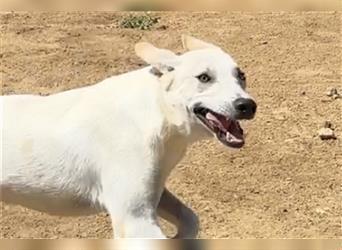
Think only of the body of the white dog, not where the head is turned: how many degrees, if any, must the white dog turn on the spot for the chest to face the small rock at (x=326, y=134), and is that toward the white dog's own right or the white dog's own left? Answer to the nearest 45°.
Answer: approximately 45° to the white dog's own left

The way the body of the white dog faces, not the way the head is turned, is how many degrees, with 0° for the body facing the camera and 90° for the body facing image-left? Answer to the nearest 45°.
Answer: approximately 270°

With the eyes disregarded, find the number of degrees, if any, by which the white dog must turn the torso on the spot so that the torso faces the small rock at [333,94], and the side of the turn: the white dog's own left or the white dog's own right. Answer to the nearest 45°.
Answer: approximately 45° to the white dog's own left

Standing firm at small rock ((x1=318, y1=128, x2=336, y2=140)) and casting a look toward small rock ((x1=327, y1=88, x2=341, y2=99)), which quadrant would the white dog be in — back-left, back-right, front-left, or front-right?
back-left
